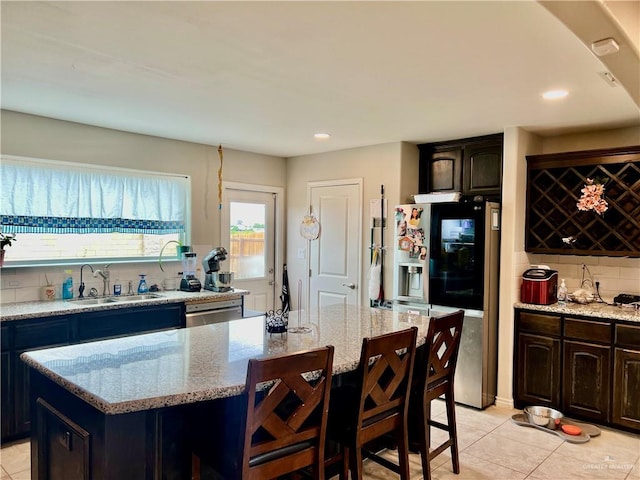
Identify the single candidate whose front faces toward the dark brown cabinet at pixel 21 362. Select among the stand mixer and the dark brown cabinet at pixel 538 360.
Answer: the dark brown cabinet at pixel 538 360

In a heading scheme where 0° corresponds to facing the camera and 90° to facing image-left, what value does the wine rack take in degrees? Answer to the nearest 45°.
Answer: approximately 45°

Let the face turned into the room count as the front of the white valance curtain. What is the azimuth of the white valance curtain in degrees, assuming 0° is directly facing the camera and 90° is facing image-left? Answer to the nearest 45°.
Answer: approximately 315°

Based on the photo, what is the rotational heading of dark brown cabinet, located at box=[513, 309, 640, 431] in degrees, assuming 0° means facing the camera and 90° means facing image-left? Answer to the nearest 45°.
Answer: approximately 45°

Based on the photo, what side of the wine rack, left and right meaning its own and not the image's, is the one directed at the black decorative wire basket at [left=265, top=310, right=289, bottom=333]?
front

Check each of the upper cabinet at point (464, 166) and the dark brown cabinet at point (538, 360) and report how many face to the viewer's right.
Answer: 0

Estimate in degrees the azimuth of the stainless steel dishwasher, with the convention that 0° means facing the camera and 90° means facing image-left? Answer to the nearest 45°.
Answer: approximately 315°

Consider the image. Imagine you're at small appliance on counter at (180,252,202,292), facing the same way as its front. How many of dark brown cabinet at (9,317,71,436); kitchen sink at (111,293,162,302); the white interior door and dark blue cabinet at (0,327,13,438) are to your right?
3

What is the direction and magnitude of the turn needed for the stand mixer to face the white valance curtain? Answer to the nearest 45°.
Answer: approximately 135° to its right

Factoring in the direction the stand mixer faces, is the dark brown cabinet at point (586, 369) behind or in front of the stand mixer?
in front
